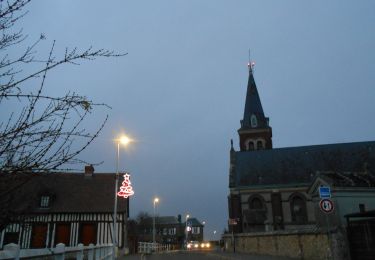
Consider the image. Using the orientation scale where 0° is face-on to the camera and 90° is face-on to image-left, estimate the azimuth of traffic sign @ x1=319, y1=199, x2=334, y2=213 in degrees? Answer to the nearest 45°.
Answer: approximately 0°

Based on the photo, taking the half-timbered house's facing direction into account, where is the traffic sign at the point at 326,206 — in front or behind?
in front

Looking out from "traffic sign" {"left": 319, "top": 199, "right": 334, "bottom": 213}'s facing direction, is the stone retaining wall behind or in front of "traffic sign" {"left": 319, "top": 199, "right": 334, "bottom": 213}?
behind

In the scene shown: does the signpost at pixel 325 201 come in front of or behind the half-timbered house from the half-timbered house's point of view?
in front

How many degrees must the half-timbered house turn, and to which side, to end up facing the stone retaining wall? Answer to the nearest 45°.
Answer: approximately 45° to its left

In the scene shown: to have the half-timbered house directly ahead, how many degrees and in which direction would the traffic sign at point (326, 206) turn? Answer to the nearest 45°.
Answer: approximately 135° to its right

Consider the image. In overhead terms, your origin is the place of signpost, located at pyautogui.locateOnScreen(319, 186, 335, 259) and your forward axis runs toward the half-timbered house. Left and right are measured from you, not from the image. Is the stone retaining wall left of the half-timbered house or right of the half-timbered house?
right

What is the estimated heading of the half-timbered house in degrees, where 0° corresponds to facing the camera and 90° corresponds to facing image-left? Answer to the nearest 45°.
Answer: approximately 0°
